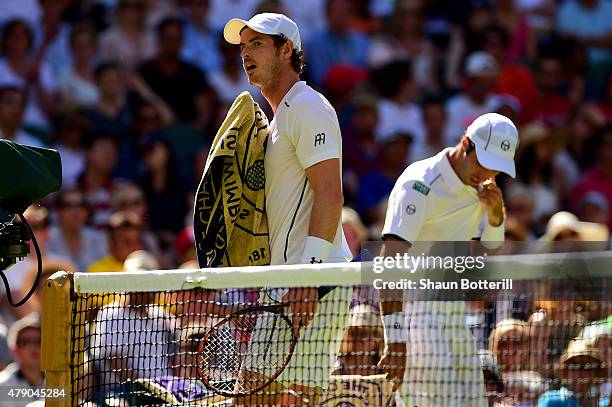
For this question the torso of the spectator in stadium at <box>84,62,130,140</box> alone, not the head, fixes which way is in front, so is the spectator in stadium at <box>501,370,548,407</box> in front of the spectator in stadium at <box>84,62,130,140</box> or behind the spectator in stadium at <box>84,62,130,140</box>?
in front

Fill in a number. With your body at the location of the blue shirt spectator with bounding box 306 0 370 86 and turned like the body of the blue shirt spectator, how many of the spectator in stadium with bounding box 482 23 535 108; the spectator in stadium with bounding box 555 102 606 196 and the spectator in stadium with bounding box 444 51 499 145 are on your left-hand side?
3

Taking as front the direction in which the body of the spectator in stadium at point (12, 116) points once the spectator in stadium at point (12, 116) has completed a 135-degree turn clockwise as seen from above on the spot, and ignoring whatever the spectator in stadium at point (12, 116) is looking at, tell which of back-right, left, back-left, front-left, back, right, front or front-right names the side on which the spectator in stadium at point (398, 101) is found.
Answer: back-right

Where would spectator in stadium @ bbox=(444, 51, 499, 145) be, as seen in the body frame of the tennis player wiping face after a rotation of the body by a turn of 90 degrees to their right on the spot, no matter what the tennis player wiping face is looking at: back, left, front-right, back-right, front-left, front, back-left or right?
back-right

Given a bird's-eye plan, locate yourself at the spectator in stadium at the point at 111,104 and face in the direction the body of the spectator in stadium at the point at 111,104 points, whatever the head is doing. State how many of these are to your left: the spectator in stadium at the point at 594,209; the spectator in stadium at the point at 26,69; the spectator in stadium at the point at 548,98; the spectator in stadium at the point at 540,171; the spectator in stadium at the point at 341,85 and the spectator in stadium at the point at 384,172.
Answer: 5

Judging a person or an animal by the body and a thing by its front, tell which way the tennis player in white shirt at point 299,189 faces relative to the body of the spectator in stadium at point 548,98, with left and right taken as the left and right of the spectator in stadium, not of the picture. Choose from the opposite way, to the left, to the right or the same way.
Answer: to the right

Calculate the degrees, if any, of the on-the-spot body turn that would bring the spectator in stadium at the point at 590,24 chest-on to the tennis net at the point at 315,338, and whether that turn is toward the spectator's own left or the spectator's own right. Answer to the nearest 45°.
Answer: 0° — they already face it

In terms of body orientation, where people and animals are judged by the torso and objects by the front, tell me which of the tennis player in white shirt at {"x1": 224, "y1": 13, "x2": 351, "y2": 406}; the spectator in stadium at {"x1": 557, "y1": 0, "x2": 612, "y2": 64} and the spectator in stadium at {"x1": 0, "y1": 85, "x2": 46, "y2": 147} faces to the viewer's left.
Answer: the tennis player in white shirt

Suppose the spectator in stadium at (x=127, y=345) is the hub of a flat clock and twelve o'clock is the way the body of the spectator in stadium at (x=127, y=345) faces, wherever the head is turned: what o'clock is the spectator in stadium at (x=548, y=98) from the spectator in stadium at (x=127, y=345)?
the spectator in stadium at (x=548, y=98) is roughly at 7 o'clock from the spectator in stadium at (x=127, y=345).

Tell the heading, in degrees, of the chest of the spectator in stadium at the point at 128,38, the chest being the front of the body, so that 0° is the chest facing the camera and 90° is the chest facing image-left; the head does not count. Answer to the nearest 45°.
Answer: approximately 0°

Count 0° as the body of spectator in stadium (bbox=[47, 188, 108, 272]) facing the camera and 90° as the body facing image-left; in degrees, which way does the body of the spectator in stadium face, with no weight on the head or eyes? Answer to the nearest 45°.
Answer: approximately 0°
